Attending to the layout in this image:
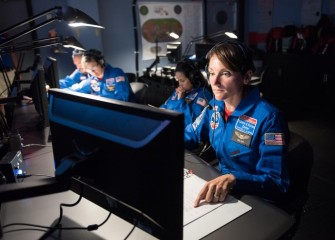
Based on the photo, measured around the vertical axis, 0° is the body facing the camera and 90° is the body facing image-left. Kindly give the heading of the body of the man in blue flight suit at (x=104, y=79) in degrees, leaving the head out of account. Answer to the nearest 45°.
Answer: approximately 45°

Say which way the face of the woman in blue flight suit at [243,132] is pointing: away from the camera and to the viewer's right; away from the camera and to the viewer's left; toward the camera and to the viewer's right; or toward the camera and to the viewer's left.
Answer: toward the camera and to the viewer's left

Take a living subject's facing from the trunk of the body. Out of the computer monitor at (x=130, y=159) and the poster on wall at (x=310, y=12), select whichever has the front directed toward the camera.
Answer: the poster on wall

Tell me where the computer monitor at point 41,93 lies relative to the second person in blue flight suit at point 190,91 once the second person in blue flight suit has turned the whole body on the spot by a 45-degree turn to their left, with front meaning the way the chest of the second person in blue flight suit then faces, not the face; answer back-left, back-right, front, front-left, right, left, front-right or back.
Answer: front-right

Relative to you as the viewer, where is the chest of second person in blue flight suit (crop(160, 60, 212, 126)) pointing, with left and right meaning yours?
facing the viewer and to the left of the viewer

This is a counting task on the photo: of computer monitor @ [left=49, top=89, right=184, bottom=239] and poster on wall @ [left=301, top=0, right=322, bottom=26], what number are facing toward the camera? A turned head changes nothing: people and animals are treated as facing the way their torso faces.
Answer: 1

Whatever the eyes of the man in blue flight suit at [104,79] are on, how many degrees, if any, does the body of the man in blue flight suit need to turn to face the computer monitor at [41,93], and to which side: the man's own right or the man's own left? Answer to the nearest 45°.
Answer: approximately 45° to the man's own left

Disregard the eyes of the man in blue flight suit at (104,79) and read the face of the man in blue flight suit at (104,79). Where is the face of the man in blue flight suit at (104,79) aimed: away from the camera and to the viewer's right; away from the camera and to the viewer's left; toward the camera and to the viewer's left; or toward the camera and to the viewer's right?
toward the camera and to the viewer's left

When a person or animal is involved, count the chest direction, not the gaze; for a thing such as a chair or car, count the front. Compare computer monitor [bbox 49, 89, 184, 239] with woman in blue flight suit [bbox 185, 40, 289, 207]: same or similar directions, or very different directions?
very different directions

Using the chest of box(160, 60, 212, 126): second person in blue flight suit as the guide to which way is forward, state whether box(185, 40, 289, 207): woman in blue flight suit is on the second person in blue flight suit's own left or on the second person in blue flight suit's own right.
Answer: on the second person in blue flight suit's own left

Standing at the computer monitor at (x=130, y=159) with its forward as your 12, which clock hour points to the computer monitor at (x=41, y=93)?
the computer monitor at (x=41, y=93) is roughly at 10 o'clock from the computer monitor at (x=130, y=159).

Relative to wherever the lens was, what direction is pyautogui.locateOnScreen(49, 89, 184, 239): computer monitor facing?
facing away from the viewer and to the right of the viewer

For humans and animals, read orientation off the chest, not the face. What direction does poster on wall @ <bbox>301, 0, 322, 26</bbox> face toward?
toward the camera

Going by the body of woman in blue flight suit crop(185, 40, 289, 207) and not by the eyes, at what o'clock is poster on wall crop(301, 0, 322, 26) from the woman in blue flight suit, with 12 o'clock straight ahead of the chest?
The poster on wall is roughly at 5 o'clock from the woman in blue flight suit.
